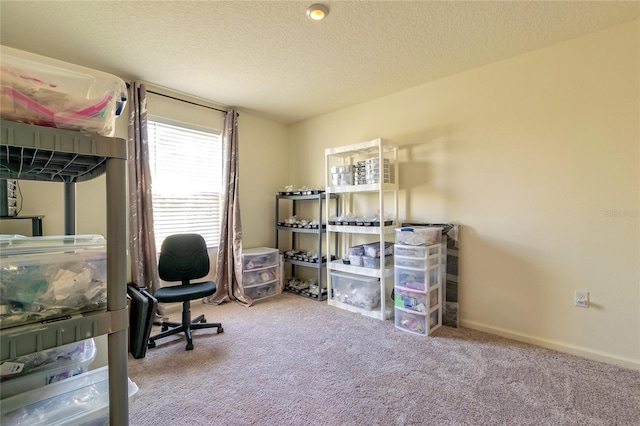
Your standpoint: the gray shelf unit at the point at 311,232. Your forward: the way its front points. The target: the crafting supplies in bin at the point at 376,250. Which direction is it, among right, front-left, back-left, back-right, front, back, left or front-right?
left

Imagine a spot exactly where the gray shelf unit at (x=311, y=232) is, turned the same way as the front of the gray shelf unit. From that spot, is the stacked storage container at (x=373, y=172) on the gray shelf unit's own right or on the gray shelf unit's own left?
on the gray shelf unit's own left

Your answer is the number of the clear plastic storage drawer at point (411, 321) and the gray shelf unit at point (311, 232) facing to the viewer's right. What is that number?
0

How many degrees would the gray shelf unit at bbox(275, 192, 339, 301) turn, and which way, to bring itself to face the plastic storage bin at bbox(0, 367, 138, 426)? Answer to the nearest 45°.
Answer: approximately 45° to its left

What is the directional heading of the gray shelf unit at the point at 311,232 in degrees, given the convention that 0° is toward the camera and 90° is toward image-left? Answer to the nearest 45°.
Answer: approximately 45°

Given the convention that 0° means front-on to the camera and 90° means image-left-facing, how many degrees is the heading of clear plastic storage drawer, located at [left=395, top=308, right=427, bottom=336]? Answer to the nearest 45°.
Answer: approximately 45°

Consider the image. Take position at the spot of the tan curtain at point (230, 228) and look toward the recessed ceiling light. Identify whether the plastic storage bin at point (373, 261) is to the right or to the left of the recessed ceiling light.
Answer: left

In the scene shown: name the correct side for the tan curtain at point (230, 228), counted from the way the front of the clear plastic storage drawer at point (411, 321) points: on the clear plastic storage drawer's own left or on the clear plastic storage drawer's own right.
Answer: on the clear plastic storage drawer's own right

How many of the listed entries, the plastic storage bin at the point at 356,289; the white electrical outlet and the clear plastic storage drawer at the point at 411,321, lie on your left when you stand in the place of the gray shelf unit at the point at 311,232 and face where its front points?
3

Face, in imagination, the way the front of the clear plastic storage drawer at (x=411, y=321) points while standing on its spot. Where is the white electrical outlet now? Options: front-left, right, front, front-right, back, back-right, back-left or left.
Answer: back-left
